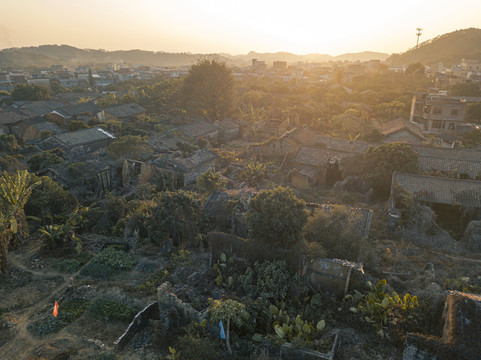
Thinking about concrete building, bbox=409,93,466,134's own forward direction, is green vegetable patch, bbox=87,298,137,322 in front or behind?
in front

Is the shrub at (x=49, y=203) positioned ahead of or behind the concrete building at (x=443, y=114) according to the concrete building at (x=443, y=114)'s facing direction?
ahead

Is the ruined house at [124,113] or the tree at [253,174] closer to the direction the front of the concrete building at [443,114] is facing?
the tree

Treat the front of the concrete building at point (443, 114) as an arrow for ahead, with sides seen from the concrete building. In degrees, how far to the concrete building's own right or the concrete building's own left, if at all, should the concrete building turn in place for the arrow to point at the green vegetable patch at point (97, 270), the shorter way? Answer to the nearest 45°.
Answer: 0° — it already faces it

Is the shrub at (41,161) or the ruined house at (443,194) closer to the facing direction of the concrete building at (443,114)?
the ruined house

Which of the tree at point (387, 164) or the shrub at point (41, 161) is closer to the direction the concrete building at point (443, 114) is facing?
the tree

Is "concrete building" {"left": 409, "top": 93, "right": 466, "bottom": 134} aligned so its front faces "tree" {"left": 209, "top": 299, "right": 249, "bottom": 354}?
yes

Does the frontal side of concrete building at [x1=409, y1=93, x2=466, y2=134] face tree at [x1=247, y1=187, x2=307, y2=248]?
yes

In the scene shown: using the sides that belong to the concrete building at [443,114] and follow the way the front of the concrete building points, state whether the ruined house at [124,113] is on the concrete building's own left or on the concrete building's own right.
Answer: on the concrete building's own right

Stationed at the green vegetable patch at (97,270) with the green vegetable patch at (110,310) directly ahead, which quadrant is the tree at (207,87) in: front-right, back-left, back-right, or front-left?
back-left

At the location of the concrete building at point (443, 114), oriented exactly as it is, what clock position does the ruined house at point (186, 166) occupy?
The ruined house is roughly at 1 o'clock from the concrete building.

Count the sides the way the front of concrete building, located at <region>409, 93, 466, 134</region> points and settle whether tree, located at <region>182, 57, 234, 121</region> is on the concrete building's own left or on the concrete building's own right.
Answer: on the concrete building's own right

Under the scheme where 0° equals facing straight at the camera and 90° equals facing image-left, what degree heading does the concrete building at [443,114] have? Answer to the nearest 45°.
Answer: approximately 0°

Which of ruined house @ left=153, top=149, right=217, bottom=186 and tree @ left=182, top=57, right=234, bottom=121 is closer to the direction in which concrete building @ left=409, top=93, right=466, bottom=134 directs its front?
the ruined house

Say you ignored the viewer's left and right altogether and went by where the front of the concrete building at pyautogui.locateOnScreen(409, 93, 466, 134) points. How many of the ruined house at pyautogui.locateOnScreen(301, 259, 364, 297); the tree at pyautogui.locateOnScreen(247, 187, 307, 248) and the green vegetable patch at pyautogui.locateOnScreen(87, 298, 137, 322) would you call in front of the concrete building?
3

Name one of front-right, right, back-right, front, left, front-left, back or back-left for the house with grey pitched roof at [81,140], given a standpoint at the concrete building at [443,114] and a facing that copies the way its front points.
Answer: front-right

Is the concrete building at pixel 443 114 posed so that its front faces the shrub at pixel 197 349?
yes
